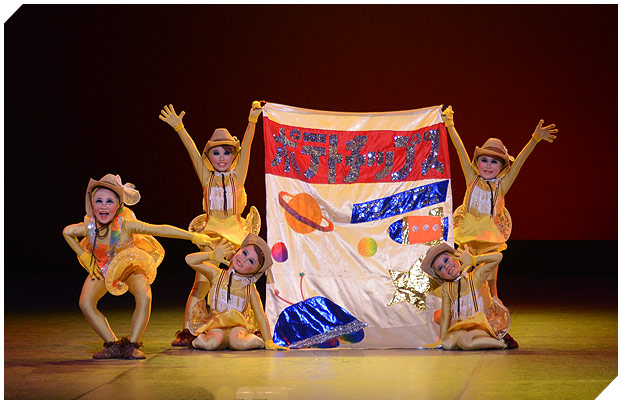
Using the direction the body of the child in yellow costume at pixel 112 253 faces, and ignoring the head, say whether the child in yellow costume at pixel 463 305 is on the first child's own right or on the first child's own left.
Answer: on the first child's own left

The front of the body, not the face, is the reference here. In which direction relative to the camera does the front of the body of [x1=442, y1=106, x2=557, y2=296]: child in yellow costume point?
toward the camera

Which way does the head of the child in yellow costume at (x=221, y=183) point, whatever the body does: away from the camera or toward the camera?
toward the camera

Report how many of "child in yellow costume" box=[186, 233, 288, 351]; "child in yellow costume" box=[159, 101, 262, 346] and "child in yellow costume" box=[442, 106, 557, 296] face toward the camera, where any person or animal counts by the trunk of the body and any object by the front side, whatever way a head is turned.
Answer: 3

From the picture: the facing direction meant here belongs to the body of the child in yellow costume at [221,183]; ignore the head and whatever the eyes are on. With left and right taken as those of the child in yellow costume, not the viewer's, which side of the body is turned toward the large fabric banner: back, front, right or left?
left

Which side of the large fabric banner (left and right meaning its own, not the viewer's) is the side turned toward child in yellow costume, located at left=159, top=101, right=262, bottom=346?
right

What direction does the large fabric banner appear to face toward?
toward the camera

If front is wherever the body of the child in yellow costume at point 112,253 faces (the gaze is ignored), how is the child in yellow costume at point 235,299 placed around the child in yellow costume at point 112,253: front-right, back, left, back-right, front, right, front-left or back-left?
left

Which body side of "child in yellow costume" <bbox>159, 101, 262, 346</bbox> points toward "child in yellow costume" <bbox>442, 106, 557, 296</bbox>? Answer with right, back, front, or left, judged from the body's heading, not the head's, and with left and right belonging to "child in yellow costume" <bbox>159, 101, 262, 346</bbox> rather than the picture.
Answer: left
